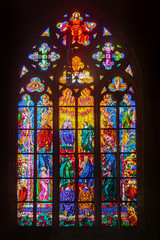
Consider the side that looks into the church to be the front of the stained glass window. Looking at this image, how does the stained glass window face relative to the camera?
toward the camera
